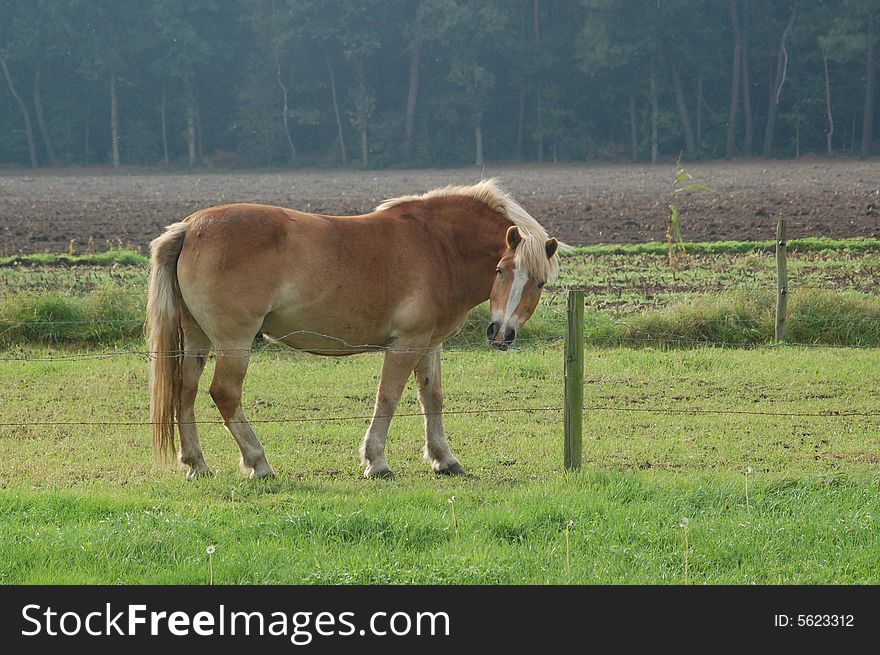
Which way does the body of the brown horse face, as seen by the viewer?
to the viewer's right

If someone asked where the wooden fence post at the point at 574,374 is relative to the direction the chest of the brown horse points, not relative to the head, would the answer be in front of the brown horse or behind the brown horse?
in front
